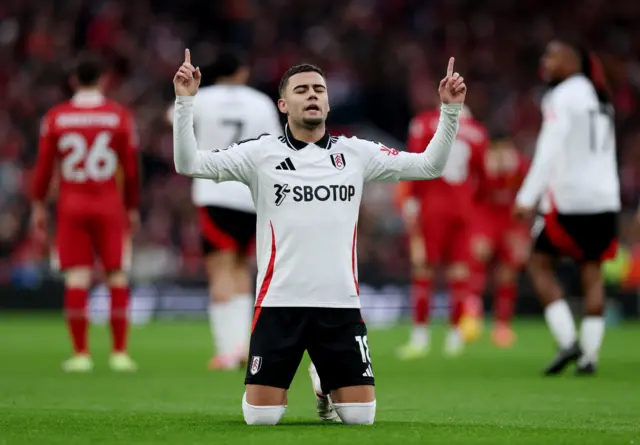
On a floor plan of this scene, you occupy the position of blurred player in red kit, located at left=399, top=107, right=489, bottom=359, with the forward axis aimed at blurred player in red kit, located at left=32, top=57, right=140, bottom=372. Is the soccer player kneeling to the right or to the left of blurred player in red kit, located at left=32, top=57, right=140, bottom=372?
left

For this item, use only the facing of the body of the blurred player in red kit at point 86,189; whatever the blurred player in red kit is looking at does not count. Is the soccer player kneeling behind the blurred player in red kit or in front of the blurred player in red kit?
behind

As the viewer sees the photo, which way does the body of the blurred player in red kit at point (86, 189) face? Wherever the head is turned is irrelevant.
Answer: away from the camera

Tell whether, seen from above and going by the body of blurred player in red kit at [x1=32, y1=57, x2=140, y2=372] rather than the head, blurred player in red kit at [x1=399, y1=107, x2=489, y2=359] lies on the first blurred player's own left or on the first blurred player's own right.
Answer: on the first blurred player's own right

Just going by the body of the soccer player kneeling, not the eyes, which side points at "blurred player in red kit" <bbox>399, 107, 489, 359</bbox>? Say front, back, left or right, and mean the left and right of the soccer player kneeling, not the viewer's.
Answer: back

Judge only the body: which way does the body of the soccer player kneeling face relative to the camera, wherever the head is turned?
toward the camera

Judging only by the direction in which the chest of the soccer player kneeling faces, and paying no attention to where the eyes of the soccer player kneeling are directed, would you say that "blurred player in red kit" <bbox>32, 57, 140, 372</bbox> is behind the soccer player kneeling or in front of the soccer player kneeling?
behind

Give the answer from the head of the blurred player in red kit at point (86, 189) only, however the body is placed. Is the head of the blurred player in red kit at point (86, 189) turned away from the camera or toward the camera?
away from the camera

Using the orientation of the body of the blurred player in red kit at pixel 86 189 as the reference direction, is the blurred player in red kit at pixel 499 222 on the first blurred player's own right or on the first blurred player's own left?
on the first blurred player's own right
